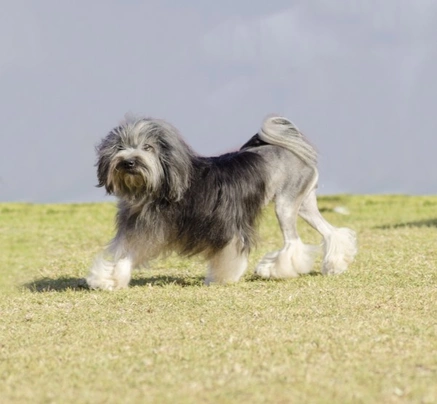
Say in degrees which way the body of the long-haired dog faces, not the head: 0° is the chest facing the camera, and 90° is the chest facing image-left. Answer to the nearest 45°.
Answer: approximately 90°
